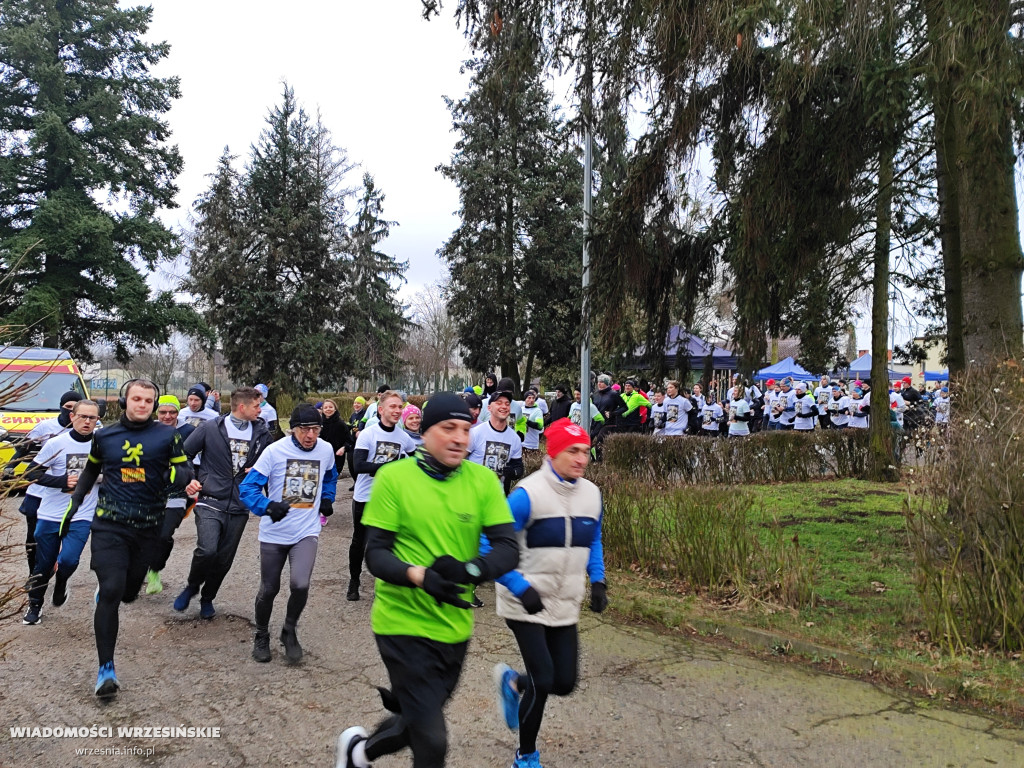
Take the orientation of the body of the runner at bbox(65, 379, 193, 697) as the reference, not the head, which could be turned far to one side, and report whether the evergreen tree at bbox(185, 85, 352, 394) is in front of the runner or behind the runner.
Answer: behind

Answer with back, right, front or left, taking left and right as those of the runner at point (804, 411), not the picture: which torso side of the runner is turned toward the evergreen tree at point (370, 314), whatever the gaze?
right

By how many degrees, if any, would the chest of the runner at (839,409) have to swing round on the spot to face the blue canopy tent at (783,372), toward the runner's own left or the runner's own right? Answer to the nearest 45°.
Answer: approximately 135° to the runner's own right

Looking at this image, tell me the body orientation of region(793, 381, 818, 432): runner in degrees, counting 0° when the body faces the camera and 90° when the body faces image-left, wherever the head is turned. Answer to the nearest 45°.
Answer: approximately 45°

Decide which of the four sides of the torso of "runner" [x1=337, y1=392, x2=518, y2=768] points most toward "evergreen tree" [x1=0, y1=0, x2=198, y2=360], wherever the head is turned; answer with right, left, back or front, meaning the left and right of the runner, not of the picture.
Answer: back

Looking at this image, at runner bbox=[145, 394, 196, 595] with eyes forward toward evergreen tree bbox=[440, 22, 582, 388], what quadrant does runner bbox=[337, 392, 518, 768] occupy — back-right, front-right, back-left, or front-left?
back-right

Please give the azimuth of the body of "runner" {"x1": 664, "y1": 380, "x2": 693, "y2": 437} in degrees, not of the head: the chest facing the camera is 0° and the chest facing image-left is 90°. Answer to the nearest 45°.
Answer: approximately 45°

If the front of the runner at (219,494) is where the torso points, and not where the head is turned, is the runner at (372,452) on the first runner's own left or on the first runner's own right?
on the first runner's own left

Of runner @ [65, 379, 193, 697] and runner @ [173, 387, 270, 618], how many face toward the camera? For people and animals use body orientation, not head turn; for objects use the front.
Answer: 2
